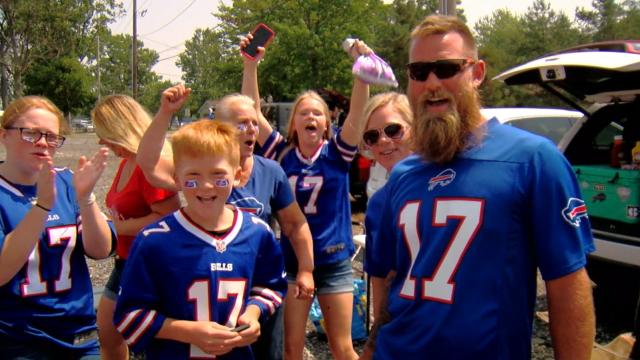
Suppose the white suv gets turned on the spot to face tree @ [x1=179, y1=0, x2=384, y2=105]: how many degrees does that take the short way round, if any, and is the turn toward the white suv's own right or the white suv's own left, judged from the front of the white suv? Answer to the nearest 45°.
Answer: approximately 90° to the white suv's own left

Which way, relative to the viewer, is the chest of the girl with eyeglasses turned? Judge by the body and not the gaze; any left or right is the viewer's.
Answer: facing the viewer and to the right of the viewer

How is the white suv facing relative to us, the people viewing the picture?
facing away from the viewer and to the right of the viewer

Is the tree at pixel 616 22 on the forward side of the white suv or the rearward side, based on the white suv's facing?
on the forward side

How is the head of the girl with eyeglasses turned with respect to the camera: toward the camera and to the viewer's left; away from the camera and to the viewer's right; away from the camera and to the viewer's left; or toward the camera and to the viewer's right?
toward the camera and to the viewer's right

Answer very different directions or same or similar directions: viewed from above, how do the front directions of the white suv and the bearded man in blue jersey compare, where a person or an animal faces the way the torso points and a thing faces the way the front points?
very different directions

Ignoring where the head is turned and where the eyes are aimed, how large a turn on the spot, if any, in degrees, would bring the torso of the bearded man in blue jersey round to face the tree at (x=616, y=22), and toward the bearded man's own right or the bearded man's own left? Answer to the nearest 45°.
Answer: approximately 135° to the bearded man's own right

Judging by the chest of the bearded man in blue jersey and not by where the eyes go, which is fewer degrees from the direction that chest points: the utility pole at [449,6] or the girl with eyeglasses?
the girl with eyeglasses

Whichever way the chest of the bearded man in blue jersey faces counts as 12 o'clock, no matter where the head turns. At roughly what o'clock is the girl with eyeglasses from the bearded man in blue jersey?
The girl with eyeglasses is roughly at 2 o'clock from the bearded man in blue jersey.

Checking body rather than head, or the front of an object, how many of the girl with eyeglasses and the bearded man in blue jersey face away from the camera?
0

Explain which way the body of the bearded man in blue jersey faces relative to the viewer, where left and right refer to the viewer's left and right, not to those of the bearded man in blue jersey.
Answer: facing the viewer and to the left of the viewer

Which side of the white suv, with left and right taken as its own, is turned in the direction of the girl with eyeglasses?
back

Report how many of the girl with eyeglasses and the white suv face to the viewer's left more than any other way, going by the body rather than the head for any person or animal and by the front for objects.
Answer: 0
